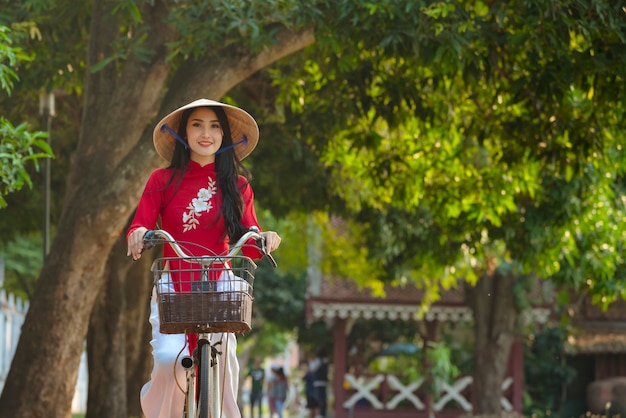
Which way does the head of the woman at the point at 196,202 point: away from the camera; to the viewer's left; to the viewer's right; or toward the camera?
toward the camera

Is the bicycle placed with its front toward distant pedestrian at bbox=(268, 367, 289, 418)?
no

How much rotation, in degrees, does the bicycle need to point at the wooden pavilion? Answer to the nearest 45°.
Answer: approximately 180°

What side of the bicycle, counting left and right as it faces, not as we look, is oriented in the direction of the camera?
front

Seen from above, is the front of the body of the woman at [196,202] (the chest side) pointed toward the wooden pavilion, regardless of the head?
no

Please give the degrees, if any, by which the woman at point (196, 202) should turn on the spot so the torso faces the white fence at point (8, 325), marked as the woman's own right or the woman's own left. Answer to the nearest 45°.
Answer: approximately 180°

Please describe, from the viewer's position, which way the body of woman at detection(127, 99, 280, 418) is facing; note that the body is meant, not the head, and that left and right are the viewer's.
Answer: facing the viewer

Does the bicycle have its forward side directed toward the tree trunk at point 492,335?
no
